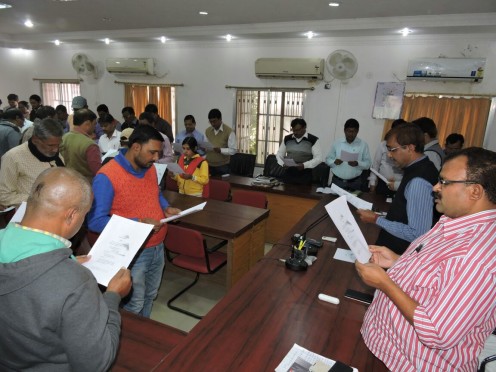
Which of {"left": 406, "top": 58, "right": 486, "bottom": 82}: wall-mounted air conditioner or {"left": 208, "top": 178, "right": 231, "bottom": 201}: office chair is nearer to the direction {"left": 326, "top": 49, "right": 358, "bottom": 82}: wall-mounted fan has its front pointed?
the office chair

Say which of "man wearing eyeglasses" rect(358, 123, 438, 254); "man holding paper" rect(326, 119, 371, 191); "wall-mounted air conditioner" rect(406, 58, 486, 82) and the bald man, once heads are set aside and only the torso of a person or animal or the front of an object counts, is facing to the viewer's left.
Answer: the man wearing eyeglasses

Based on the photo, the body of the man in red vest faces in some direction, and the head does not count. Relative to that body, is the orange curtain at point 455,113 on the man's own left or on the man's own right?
on the man's own left

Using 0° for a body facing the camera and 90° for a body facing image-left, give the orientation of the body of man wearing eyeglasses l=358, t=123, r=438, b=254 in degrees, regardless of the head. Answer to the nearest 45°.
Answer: approximately 90°

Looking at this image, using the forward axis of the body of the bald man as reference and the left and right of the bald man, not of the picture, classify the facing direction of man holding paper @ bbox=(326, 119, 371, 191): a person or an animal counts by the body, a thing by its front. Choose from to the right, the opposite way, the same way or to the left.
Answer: the opposite way

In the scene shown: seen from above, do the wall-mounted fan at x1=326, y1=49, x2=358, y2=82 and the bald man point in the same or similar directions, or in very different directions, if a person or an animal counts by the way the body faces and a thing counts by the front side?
very different directions

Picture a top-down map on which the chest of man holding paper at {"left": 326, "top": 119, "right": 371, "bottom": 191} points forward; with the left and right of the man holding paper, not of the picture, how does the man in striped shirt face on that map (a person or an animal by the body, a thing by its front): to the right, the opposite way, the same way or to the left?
to the right

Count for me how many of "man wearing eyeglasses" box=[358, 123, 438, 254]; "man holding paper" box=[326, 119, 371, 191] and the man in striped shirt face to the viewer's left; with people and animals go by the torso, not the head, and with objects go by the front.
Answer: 2

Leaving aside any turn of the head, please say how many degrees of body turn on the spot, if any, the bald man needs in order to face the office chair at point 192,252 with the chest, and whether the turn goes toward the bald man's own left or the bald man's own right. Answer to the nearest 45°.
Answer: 0° — they already face it

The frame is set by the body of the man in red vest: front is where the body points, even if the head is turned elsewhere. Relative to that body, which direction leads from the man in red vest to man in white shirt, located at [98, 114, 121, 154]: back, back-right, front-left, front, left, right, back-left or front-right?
back-left

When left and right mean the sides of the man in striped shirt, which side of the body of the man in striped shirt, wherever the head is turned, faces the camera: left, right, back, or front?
left
